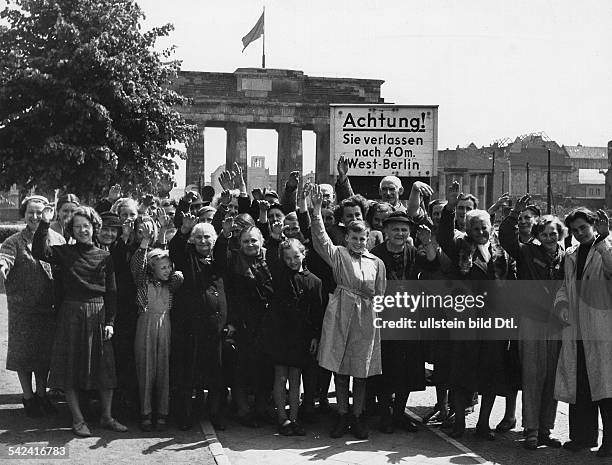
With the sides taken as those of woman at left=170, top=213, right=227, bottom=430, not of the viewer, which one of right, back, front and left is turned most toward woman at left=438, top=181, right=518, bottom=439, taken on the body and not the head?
left

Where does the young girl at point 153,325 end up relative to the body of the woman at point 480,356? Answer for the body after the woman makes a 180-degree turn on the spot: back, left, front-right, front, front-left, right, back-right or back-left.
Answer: left

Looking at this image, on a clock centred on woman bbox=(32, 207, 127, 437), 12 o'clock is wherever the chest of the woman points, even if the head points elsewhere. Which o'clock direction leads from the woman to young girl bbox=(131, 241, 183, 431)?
The young girl is roughly at 9 o'clock from the woman.

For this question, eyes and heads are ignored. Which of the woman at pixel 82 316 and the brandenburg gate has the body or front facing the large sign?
the brandenburg gate

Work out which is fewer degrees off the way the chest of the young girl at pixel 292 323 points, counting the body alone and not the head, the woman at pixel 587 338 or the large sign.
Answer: the woman

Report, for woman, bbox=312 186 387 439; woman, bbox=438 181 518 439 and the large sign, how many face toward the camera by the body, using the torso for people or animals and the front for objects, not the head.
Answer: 3

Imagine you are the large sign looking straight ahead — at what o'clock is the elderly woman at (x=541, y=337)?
The elderly woman is roughly at 11 o'clock from the large sign.

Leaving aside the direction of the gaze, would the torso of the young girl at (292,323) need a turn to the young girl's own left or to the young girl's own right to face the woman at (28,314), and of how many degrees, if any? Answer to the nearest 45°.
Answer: approximately 90° to the young girl's own right
